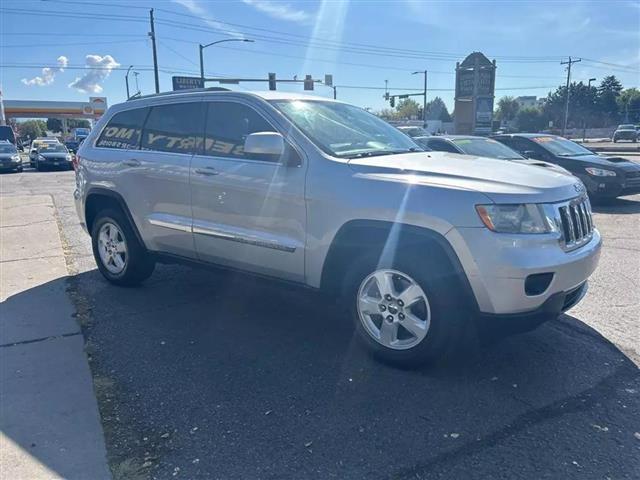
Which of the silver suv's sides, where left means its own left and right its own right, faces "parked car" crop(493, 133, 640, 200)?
left

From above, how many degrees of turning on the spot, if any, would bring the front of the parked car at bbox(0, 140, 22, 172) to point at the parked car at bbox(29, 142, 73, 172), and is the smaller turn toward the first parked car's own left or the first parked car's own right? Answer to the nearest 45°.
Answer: approximately 90° to the first parked car's own left

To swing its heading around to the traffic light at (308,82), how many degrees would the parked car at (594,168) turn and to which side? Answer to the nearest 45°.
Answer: approximately 180°

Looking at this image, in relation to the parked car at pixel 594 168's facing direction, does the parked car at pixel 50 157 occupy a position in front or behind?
behind

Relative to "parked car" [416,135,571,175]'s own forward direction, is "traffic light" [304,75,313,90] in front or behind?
behind

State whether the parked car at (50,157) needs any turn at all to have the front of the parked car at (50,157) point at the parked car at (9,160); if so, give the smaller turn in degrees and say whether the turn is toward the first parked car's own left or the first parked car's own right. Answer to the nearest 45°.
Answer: approximately 90° to the first parked car's own right

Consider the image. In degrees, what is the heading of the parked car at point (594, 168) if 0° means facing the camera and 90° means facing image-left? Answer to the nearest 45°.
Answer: approximately 315°

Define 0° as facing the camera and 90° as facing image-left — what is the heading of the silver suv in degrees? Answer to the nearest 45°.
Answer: approximately 315°

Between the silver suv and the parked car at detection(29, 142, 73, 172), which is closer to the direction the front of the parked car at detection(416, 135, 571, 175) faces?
the silver suv

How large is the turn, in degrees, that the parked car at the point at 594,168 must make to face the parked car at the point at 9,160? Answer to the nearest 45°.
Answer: approximately 135° to its right

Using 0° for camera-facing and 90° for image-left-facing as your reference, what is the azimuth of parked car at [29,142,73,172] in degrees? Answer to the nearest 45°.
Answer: approximately 315°

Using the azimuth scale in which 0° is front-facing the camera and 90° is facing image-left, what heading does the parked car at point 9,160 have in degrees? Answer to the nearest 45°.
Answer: approximately 315°

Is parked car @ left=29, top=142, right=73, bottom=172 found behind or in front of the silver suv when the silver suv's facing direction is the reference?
behind
